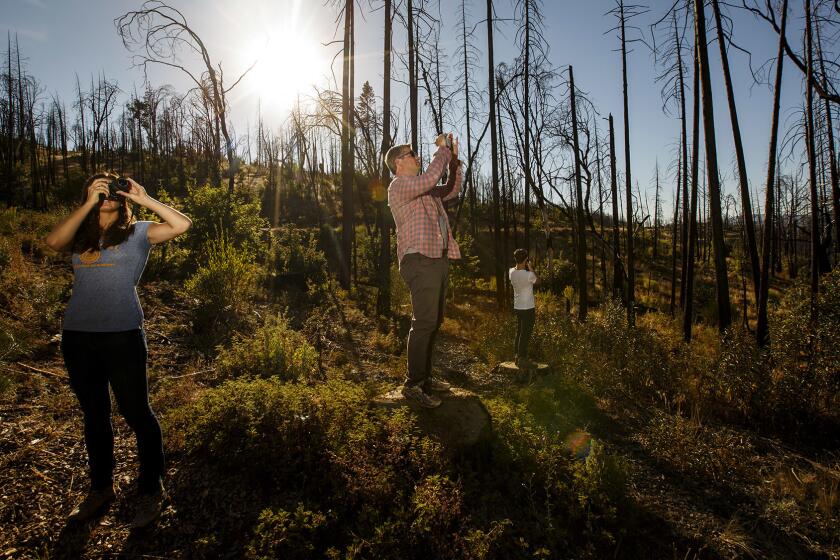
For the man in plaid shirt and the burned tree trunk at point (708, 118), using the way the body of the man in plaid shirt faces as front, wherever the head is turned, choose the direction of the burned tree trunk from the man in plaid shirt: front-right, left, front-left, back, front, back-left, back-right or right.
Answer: front-left

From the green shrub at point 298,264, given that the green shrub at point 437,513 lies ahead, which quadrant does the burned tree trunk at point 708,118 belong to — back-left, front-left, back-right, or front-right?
front-left

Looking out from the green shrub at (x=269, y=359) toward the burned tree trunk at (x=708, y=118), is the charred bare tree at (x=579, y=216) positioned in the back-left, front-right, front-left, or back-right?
front-left

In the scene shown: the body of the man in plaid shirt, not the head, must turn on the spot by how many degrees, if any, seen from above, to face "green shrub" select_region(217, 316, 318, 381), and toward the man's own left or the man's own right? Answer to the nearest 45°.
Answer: approximately 135° to the man's own left

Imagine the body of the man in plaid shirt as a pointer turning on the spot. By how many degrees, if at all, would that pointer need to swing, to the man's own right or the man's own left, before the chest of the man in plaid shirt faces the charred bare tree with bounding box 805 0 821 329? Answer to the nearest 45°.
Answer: approximately 45° to the man's own left

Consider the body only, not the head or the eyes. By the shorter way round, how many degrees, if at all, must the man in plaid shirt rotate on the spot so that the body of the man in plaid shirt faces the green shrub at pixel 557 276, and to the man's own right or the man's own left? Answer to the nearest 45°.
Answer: approximately 90° to the man's own left

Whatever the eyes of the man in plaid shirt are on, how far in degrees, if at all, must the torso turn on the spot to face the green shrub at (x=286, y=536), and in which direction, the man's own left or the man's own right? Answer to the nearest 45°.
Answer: approximately 135° to the man's own right

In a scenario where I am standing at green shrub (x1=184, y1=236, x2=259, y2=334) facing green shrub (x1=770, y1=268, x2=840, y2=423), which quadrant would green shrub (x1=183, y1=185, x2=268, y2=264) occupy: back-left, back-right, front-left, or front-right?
back-left

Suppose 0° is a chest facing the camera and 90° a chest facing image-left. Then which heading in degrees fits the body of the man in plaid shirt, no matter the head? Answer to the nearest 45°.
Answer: approximately 270°

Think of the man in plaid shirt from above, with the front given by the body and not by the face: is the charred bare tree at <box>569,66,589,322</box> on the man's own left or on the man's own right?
on the man's own left

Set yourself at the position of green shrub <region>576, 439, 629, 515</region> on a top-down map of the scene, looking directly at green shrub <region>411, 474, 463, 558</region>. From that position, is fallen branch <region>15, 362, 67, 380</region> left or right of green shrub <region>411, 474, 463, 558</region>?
right

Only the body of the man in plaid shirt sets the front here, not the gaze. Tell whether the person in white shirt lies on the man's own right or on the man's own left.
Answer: on the man's own left

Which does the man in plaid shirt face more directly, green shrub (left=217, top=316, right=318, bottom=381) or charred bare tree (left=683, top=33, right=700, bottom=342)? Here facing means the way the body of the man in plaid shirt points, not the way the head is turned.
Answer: the charred bare tree
